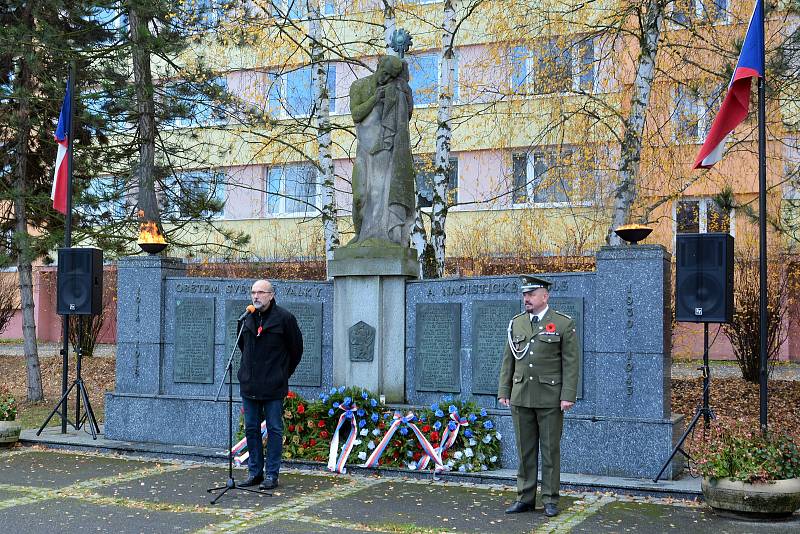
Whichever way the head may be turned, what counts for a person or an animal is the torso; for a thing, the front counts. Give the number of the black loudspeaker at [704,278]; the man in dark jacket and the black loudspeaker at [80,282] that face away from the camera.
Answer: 0

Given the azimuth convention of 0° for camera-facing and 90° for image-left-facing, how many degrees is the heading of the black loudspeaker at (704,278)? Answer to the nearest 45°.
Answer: approximately 0°

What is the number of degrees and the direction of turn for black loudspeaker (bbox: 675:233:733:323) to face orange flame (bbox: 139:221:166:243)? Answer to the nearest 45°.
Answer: approximately 90° to its right

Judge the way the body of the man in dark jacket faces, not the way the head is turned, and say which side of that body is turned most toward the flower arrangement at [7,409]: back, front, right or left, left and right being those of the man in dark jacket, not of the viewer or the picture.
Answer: right

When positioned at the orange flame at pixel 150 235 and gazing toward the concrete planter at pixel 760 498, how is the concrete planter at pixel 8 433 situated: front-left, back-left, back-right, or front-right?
back-right

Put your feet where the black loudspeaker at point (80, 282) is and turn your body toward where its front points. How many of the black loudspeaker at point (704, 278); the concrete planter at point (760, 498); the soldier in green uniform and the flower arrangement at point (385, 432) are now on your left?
4

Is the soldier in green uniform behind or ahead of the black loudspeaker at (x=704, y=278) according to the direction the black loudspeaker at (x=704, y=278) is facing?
ahead

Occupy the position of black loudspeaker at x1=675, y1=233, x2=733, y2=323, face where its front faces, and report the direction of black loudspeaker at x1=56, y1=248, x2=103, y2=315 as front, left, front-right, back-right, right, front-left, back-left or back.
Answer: right

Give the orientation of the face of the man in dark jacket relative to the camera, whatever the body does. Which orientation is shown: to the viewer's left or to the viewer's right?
to the viewer's left

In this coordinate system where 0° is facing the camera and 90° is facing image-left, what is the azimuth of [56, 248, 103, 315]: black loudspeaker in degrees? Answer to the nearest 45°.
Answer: approximately 45°

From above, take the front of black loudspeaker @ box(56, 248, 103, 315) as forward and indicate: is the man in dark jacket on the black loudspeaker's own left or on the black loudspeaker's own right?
on the black loudspeaker's own left
